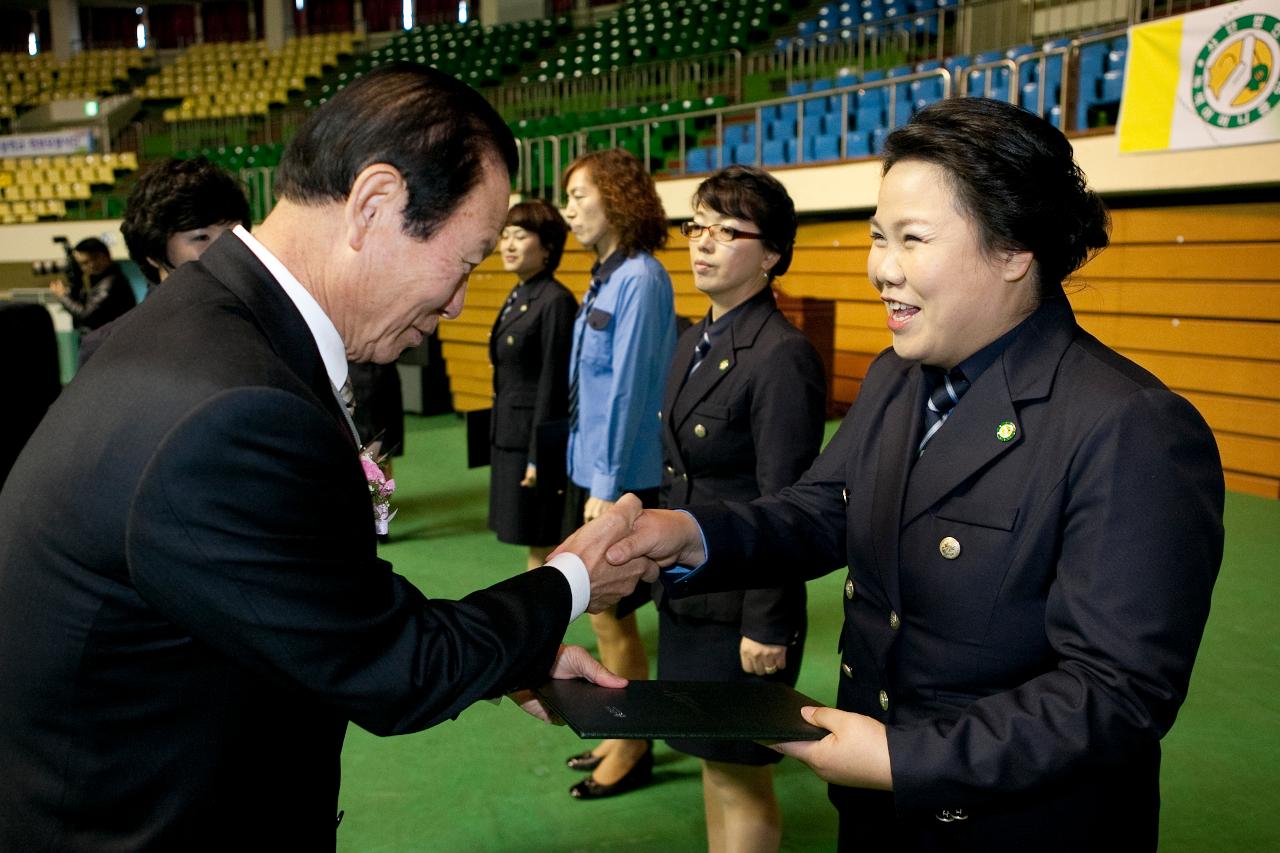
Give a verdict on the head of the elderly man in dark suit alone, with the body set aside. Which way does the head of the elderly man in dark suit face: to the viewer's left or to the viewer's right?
to the viewer's right

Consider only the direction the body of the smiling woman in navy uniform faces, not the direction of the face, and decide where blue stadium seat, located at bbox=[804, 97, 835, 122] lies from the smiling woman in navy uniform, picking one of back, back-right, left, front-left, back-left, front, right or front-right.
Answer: back-right

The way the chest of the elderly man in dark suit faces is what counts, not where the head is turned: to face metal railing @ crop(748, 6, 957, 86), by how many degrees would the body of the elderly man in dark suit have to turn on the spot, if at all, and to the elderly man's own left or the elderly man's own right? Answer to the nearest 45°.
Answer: approximately 45° to the elderly man's own left

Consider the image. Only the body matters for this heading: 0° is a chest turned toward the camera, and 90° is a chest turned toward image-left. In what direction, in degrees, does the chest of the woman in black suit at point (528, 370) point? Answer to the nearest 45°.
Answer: approximately 45°

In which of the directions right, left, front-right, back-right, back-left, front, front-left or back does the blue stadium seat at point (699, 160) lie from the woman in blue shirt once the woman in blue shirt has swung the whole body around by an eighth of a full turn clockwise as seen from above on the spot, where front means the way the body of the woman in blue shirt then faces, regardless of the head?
front-right

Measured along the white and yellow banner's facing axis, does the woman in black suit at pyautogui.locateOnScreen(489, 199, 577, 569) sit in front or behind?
in front

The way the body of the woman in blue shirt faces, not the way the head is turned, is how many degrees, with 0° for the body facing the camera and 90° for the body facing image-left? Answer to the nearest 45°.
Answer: approximately 90°

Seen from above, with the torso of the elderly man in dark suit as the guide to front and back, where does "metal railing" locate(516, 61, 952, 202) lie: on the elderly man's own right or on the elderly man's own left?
on the elderly man's own left

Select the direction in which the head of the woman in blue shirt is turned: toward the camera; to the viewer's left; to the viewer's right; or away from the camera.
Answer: to the viewer's left

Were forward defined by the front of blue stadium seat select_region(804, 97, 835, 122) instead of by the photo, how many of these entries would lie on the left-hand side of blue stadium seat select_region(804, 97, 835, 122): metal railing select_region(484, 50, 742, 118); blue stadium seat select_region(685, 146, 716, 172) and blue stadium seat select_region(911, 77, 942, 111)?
1

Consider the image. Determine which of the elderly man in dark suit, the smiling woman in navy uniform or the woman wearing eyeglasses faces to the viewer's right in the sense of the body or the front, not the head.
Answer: the elderly man in dark suit

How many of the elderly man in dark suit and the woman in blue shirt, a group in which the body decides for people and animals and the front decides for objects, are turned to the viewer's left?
1

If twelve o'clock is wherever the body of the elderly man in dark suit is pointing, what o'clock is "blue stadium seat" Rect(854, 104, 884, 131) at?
The blue stadium seat is roughly at 10 o'clock from the elderly man in dark suit.

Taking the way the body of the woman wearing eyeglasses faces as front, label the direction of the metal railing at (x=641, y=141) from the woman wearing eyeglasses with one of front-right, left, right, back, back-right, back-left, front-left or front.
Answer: back-right
